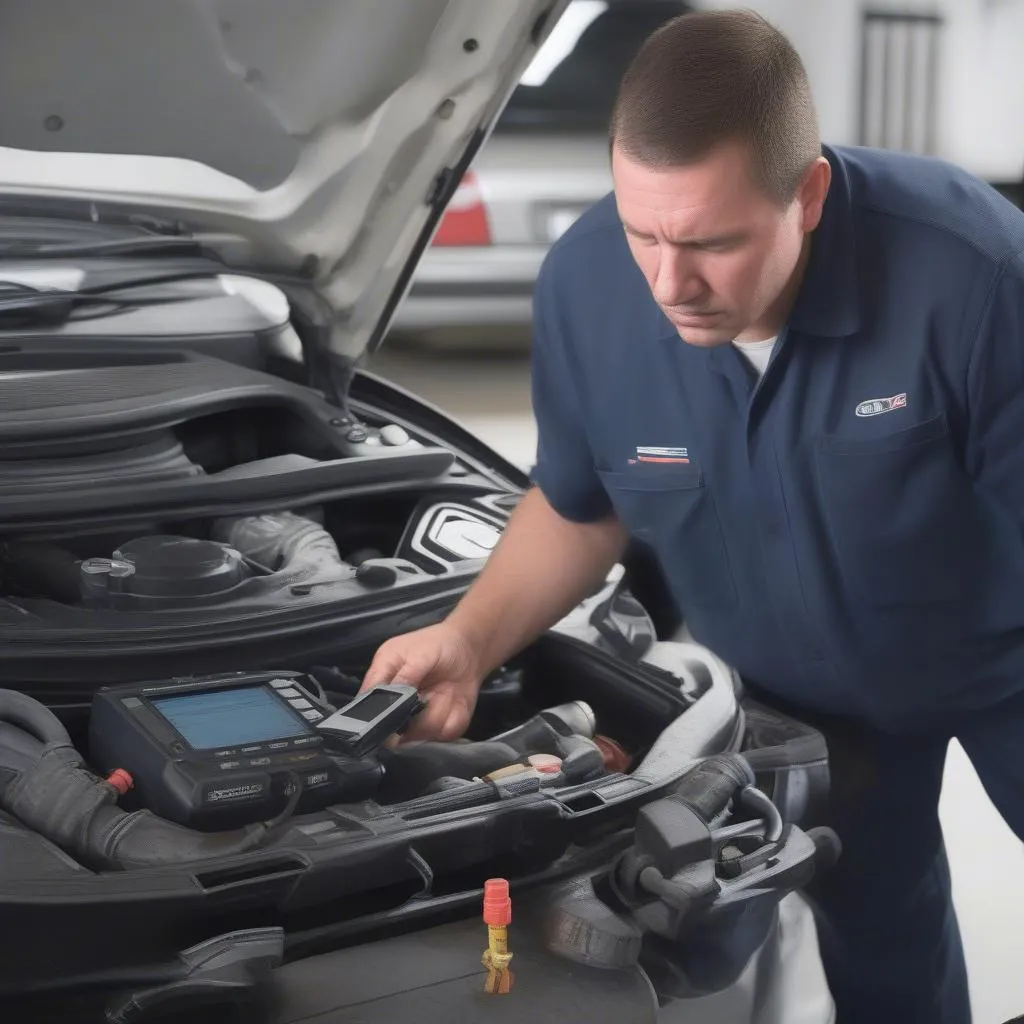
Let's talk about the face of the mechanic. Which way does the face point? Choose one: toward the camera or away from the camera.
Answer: toward the camera

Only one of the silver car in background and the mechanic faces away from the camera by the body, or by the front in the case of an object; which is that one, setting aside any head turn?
the silver car in background

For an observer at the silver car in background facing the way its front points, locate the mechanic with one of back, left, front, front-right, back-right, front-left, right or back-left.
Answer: back

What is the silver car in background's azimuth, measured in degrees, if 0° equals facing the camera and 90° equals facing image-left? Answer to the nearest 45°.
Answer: approximately 180°

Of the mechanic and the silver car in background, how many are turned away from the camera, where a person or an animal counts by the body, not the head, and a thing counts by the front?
1

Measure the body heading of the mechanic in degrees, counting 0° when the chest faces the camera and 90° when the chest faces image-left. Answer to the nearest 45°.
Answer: approximately 45°
